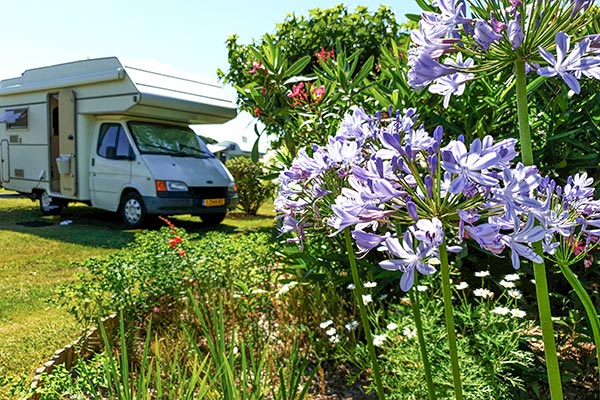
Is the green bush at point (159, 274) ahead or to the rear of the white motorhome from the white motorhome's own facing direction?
ahead

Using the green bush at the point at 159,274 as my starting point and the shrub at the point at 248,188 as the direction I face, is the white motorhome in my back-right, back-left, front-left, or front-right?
front-left

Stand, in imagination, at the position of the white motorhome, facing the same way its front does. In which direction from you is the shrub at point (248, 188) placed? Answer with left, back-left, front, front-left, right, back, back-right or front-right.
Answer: left

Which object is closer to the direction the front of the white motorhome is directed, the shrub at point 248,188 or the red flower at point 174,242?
the red flower

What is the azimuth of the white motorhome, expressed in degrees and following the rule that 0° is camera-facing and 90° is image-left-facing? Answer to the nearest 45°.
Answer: approximately 315°

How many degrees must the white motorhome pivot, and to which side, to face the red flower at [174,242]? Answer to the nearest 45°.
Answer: approximately 45° to its right
